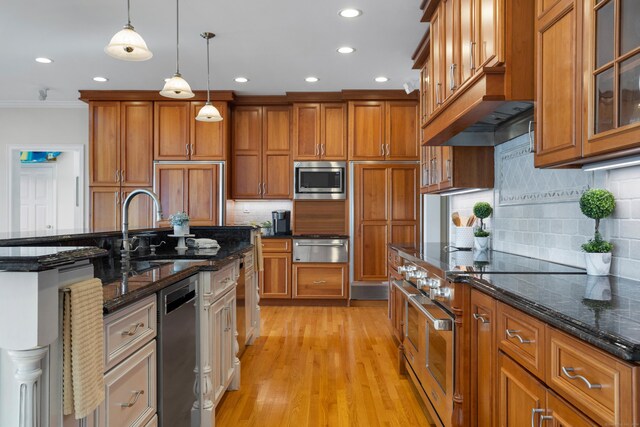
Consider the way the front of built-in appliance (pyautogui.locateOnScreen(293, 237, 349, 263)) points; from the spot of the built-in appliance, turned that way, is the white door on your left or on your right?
on your right

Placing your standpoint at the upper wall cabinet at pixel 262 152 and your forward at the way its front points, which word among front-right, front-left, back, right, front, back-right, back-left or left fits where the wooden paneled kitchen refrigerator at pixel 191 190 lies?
right

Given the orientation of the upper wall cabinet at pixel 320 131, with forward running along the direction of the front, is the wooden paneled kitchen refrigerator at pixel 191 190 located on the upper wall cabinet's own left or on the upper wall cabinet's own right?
on the upper wall cabinet's own right

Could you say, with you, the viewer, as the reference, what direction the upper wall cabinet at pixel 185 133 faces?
facing the viewer

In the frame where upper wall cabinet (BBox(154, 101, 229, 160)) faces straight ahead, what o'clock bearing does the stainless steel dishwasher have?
The stainless steel dishwasher is roughly at 12 o'clock from the upper wall cabinet.

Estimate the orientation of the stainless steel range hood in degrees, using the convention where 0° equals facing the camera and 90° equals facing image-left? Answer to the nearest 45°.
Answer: approximately 90°

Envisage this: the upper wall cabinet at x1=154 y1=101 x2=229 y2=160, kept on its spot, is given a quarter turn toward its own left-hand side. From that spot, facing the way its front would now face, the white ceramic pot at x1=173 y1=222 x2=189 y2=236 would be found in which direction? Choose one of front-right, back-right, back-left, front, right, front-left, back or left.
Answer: right

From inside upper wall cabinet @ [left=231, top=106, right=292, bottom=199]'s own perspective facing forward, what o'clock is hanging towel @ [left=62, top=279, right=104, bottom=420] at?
The hanging towel is roughly at 12 o'clock from the upper wall cabinet.

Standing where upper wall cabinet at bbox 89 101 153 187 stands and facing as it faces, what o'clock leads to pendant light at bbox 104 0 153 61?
The pendant light is roughly at 12 o'clock from the upper wall cabinet.

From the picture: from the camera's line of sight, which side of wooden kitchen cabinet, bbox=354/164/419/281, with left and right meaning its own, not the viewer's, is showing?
front

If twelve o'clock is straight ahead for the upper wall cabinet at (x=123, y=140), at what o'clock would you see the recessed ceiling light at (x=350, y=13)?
The recessed ceiling light is roughly at 11 o'clock from the upper wall cabinet.

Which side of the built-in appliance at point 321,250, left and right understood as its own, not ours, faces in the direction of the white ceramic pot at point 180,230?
front

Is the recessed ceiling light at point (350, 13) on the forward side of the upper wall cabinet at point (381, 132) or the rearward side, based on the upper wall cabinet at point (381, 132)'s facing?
on the forward side
